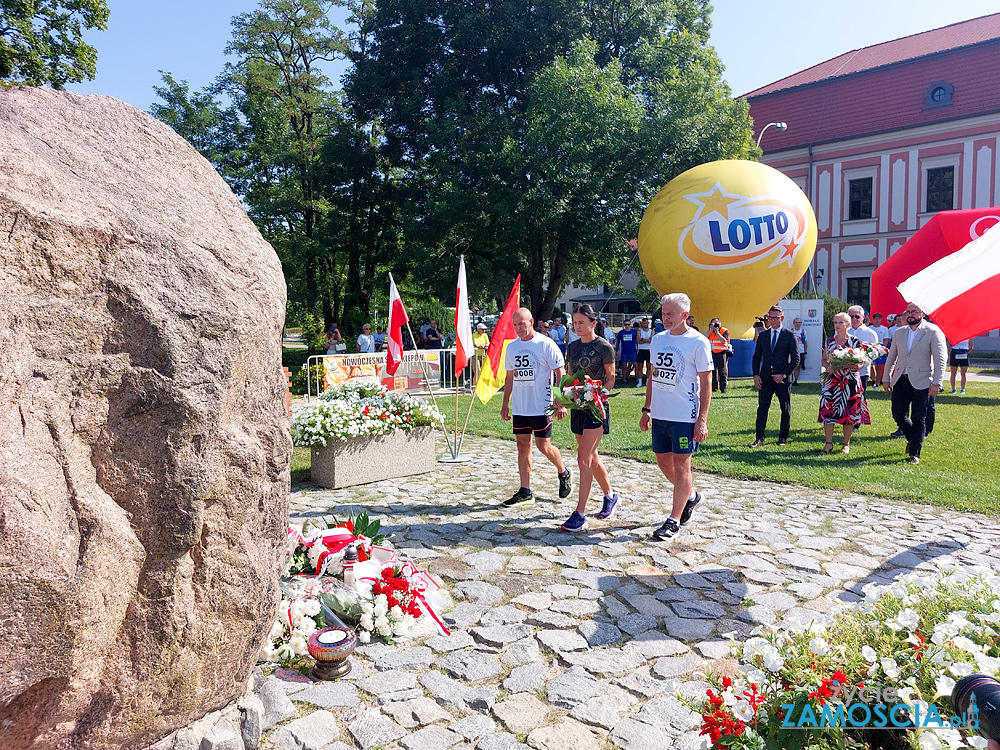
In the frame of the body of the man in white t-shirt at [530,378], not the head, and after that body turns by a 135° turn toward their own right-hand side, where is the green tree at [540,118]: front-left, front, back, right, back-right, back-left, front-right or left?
front

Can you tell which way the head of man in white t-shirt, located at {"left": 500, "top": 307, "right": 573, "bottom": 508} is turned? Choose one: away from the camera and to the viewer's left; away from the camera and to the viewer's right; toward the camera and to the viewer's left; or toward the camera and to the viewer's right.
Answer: toward the camera and to the viewer's left

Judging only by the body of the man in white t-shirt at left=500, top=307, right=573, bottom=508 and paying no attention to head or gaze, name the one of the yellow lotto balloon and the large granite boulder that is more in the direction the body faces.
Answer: the large granite boulder

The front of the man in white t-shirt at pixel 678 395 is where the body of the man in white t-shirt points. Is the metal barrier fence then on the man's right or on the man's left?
on the man's right

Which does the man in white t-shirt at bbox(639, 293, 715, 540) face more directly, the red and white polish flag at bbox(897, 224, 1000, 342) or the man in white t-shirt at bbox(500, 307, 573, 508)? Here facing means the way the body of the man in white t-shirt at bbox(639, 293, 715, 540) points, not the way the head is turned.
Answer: the man in white t-shirt

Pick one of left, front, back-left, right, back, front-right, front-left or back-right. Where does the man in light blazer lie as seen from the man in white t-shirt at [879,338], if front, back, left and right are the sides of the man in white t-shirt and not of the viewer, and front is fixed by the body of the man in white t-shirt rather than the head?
front-left

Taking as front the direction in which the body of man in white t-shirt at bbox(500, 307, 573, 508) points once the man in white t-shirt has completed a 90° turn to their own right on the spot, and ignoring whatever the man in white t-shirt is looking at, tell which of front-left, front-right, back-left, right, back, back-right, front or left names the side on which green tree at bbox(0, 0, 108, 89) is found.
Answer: front

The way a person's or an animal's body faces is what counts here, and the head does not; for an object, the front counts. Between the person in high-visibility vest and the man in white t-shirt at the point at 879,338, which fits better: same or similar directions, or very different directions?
same or similar directions

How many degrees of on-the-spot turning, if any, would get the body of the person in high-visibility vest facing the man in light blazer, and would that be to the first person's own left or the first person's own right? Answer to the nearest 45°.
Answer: approximately 45° to the first person's own left

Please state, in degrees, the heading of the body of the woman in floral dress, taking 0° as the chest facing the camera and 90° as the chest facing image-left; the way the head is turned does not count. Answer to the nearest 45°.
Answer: approximately 45°

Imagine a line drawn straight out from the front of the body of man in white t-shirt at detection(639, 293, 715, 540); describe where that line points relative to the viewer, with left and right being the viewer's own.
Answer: facing the viewer and to the left of the viewer

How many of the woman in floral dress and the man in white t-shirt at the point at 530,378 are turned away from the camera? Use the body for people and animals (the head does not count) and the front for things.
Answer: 0

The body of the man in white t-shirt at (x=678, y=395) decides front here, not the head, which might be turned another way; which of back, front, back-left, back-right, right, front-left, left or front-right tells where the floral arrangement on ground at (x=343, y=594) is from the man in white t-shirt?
front

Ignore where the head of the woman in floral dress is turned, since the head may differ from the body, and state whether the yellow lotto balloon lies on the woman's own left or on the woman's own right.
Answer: on the woman's own right

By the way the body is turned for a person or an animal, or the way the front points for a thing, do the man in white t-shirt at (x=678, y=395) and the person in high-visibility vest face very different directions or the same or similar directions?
same or similar directions

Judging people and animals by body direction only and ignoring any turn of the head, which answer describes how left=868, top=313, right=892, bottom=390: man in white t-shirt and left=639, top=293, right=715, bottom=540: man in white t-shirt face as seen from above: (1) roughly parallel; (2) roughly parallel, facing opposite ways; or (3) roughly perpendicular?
roughly parallel

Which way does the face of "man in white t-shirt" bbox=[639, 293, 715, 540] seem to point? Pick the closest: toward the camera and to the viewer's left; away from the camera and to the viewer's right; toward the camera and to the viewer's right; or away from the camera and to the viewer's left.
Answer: toward the camera and to the viewer's left

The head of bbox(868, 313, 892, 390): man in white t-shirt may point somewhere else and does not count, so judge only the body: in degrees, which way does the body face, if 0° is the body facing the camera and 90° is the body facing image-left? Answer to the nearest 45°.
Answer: approximately 45°

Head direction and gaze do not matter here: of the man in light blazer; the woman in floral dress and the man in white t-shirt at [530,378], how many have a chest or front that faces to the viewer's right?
0
